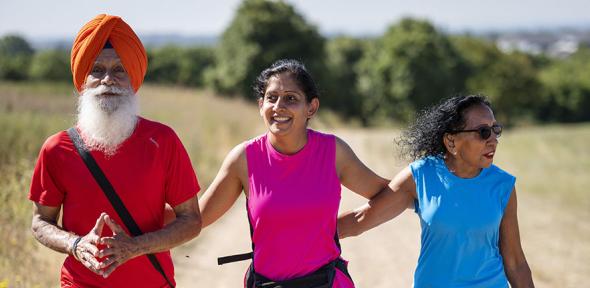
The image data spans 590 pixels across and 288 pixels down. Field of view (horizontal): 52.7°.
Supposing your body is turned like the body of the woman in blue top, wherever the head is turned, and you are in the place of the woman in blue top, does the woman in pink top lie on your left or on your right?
on your right

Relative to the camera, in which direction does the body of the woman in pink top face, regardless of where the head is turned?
toward the camera

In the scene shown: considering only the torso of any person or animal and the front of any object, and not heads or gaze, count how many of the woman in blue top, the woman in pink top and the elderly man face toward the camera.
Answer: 3

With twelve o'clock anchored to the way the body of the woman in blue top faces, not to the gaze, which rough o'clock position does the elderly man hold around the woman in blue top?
The elderly man is roughly at 2 o'clock from the woman in blue top.

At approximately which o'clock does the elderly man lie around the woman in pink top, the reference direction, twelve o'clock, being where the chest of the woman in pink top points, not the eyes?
The elderly man is roughly at 2 o'clock from the woman in pink top.

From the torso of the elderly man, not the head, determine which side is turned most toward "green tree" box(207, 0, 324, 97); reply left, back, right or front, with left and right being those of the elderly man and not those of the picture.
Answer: back

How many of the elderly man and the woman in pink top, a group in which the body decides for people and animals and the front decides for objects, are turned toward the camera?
2

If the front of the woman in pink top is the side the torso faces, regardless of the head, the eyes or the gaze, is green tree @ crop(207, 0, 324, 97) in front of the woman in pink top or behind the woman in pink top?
behind

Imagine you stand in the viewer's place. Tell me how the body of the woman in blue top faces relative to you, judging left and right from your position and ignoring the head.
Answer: facing the viewer

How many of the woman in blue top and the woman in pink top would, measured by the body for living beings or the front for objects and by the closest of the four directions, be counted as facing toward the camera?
2

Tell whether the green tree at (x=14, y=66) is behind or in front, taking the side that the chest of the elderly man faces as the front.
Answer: behind

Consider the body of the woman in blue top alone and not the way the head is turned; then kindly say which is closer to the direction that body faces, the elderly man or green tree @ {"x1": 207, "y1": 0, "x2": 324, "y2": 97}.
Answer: the elderly man

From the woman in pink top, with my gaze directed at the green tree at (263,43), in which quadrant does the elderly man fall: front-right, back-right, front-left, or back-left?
back-left

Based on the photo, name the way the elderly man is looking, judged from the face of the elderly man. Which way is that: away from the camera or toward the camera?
toward the camera

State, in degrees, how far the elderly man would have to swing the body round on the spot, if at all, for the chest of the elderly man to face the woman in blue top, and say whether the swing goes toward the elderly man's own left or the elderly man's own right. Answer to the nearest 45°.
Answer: approximately 90° to the elderly man's own left

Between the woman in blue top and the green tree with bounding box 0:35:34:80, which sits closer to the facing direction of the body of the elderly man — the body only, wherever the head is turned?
the woman in blue top

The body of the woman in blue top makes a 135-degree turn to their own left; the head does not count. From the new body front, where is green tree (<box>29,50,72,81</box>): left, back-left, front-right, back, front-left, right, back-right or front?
left

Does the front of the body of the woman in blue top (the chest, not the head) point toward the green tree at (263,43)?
no

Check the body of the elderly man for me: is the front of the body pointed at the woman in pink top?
no

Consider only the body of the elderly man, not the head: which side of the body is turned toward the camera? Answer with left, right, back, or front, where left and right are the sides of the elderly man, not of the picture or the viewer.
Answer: front
